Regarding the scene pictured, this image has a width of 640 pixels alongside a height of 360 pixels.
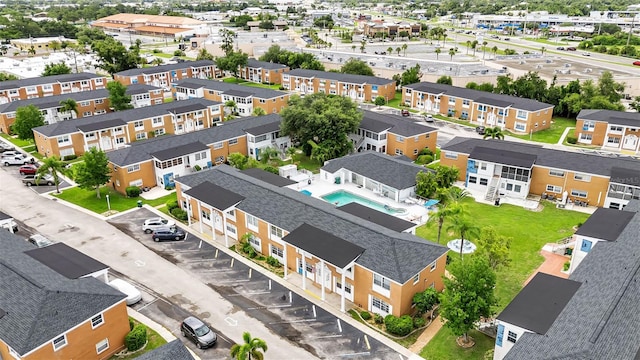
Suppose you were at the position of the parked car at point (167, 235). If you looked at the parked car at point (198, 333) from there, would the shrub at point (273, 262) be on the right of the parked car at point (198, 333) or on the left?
left

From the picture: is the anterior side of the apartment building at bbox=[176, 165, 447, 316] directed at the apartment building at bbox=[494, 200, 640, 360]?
no

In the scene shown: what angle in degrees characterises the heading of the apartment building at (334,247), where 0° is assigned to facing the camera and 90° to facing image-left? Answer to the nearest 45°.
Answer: approximately 45°

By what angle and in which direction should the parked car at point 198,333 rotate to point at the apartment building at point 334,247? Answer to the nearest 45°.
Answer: approximately 45° to its left

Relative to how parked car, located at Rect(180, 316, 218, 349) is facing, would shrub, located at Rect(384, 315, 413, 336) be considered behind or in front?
in front

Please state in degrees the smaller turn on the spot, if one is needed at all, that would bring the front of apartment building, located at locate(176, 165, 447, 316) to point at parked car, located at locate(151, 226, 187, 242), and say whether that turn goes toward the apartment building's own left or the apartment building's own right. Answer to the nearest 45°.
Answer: approximately 90° to the apartment building's own right

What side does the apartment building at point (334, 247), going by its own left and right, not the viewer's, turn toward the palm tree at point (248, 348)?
front

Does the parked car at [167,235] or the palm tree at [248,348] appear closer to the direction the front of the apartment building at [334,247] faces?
the palm tree

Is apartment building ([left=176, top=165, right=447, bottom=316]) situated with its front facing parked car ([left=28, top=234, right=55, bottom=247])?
no

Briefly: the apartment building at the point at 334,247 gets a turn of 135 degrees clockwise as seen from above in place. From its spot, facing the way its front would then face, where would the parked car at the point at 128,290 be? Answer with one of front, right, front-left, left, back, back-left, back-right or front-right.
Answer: left

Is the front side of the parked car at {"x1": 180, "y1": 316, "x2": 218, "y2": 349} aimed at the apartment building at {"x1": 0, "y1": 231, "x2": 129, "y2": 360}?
no

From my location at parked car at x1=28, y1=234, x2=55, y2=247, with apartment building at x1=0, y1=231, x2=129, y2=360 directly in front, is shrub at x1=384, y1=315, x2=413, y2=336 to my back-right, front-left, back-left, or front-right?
front-left
